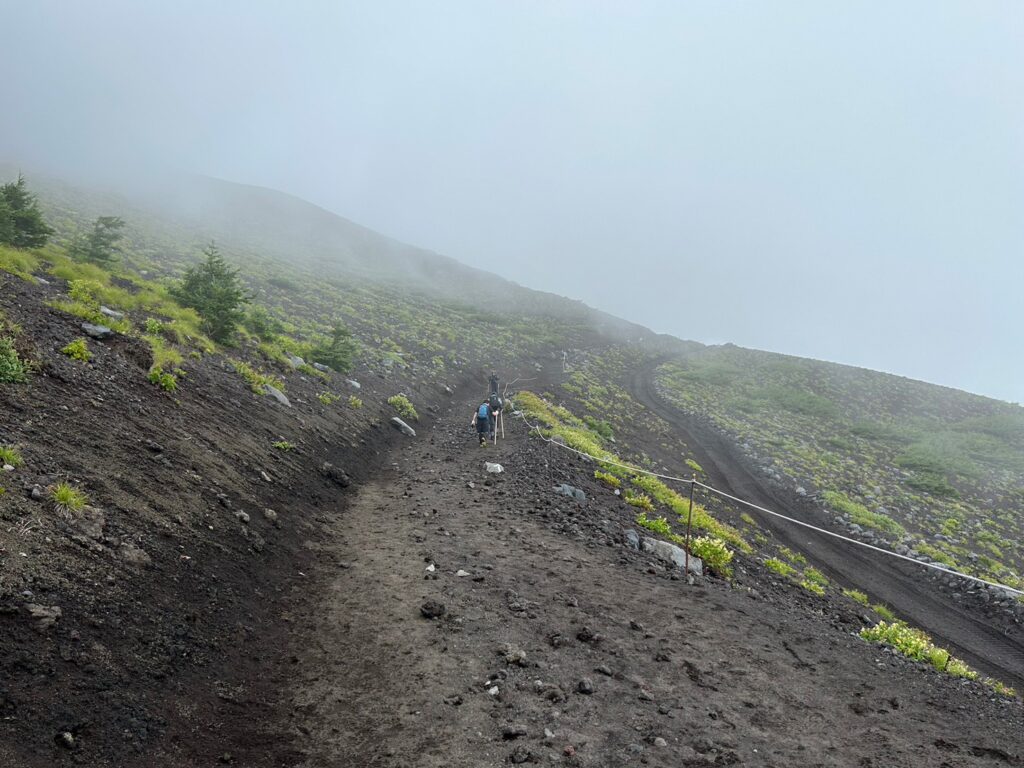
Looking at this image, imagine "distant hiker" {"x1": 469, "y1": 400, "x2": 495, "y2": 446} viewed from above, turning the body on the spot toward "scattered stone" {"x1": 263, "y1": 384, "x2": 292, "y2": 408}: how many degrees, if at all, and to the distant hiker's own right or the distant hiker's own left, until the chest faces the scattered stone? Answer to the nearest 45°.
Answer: approximately 135° to the distant hiker's own left

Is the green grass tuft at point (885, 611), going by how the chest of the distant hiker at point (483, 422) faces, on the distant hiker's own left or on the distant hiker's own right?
on the distant hiker's own right

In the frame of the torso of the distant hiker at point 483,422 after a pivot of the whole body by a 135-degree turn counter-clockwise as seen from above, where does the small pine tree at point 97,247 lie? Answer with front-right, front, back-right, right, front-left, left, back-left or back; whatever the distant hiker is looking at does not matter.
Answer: front-right

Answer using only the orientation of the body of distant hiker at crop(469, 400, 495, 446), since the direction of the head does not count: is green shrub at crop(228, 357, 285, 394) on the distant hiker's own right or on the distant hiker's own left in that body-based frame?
on the distant hiker's own left

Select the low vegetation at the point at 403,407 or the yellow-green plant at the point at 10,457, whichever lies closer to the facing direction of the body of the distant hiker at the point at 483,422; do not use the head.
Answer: the low vegetation

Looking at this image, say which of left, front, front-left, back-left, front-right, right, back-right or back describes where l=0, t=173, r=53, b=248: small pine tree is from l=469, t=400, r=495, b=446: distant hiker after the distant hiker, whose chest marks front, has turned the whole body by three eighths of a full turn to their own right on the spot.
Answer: back-right

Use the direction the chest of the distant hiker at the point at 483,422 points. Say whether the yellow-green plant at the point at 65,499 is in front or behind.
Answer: behind

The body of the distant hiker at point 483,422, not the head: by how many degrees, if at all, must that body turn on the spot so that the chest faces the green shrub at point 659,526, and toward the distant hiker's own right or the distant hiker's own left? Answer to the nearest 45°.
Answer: approximately 135° to the distant hiker's own right

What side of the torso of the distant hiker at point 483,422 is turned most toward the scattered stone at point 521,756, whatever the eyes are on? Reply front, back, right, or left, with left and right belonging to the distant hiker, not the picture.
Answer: back

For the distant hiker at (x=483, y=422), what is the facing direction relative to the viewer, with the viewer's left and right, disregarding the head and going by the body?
facing away from the viewer
